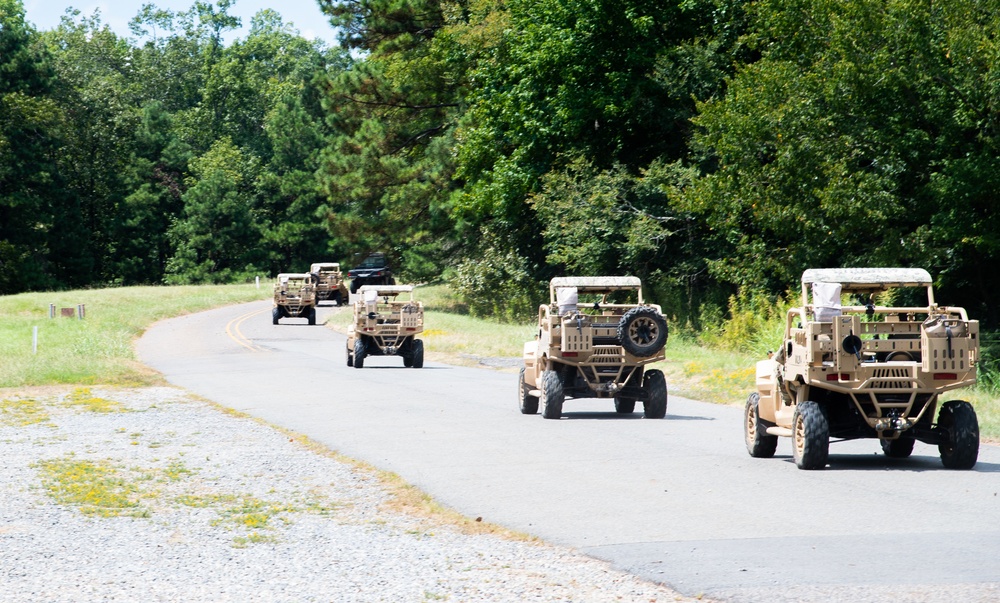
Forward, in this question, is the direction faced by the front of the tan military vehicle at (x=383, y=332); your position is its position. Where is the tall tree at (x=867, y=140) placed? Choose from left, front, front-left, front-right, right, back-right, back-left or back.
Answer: right

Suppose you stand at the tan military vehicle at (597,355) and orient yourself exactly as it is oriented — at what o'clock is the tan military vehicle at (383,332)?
the tan military vehicle at (383,332) is roughly at 11 o'clock from the tan military vehicle at (597,355).

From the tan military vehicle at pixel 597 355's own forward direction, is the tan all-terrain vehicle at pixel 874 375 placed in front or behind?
behind

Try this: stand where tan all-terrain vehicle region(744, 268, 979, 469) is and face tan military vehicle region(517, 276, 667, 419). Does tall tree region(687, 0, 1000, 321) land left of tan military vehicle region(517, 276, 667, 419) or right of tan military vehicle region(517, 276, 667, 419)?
right

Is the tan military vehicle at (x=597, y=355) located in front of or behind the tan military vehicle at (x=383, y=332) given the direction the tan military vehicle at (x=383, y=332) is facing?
behind

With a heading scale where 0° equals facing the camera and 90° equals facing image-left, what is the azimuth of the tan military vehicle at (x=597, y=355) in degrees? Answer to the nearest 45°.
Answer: approximately 180°

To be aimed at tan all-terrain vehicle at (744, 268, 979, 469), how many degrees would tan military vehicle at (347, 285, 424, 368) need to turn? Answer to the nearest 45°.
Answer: approximately 180°

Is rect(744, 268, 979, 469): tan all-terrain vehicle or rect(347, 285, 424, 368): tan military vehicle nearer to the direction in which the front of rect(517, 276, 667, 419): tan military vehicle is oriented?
the tan military vehicle

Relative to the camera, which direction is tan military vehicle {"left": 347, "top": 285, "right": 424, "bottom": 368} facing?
away from the camera

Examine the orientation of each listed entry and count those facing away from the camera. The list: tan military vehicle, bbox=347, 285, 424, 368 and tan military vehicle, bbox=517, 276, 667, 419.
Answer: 2

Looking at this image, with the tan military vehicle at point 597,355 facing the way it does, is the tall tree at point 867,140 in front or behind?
in front
